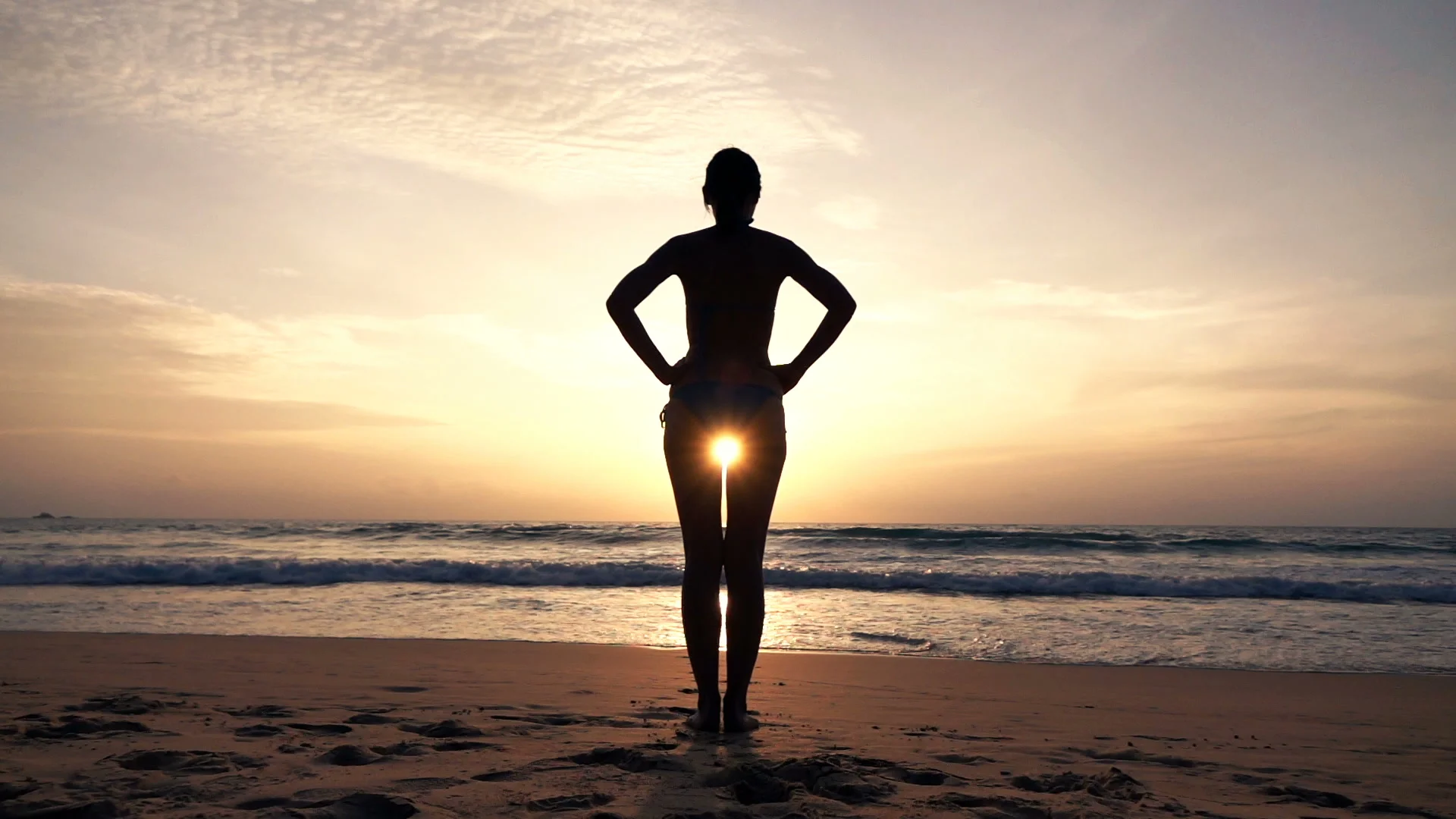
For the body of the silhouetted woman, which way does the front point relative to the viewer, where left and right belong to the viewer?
facing away from the viewer

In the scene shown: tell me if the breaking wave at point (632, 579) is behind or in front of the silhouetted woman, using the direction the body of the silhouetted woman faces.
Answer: in front
